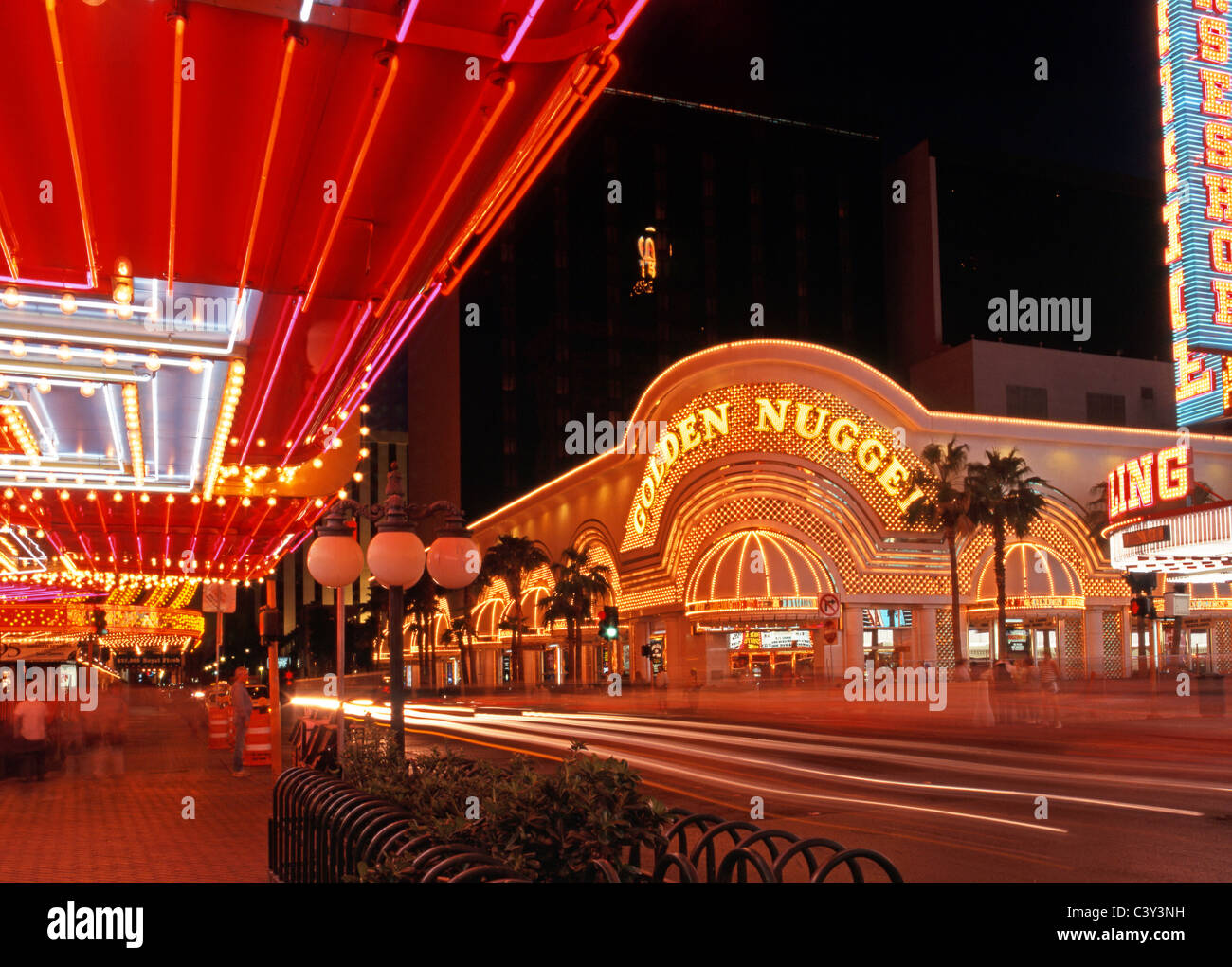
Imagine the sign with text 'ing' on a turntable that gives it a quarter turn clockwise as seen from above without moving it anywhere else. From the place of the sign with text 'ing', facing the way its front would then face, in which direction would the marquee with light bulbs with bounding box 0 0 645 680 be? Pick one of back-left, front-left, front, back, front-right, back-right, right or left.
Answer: back-left

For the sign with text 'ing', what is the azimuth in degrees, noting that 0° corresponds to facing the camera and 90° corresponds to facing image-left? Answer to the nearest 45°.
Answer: approximately 45°

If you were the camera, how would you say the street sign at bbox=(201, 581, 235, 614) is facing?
facing the viewer

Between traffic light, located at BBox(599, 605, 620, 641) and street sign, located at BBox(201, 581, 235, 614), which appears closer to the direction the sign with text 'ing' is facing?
the street sign

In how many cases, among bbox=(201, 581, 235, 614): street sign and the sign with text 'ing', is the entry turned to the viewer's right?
0

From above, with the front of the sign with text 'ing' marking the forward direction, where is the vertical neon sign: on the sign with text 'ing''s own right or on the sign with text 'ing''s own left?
on the sign with text 'ing''s own left

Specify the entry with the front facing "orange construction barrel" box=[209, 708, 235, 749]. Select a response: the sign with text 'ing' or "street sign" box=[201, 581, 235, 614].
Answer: the sign with text 'ing'

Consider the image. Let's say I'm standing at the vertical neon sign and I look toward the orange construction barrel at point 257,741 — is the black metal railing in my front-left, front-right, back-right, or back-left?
front-left

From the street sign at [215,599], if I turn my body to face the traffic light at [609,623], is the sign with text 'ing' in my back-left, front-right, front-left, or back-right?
front-right

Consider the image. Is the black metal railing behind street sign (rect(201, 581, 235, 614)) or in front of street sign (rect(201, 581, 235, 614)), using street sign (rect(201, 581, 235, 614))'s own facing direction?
in front

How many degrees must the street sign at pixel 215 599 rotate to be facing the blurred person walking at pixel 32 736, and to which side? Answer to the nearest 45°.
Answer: approximately 45° to its right

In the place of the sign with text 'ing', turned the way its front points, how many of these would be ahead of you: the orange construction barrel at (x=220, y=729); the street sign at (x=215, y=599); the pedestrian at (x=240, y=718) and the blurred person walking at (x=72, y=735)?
4
